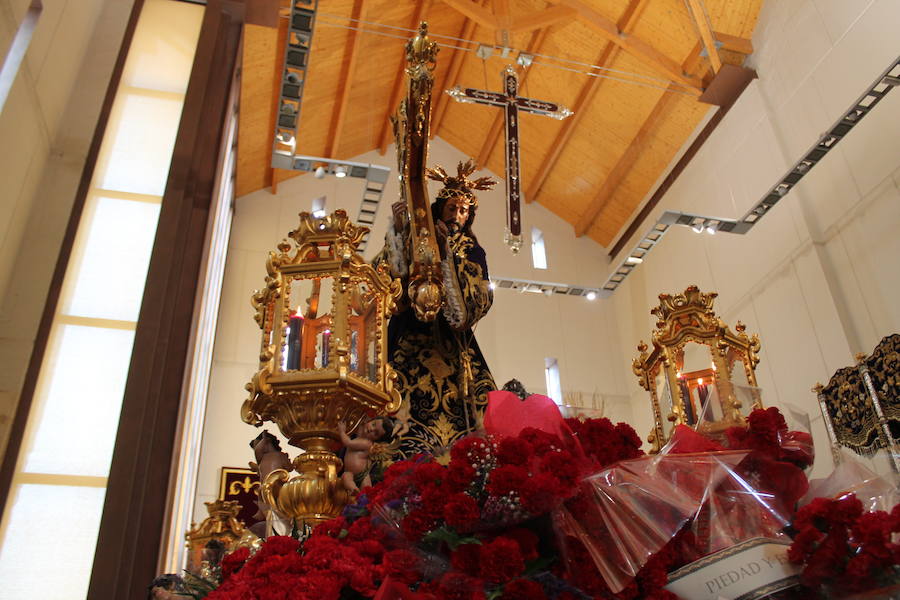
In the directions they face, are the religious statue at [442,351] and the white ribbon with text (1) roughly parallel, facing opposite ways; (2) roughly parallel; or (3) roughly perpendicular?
roughly parallel

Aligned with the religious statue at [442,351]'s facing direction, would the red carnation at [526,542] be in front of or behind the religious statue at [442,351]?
in front

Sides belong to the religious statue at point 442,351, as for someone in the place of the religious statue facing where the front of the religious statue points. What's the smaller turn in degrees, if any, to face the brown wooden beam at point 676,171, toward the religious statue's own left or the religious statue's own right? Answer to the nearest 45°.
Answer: approximately 135° to the religious statue's own left

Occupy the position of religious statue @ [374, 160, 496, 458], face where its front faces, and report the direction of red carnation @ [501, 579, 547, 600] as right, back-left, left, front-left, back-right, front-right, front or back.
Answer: front

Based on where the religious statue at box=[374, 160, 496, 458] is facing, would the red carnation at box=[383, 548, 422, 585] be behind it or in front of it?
in front

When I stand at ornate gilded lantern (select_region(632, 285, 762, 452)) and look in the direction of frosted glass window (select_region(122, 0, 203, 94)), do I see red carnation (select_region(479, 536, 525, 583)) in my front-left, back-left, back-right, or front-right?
front-left

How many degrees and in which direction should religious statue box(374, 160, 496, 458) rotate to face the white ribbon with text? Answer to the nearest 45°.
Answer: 0° — it already faces it

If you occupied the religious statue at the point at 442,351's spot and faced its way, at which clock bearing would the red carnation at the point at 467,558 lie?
The red carnation is roughly at 12 o'clock from the religious statue.

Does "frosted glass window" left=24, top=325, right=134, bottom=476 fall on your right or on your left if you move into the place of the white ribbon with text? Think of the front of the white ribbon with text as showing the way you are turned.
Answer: on your right

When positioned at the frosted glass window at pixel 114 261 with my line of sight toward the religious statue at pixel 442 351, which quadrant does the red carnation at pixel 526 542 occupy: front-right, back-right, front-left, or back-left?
front-right

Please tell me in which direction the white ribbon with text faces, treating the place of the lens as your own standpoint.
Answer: facing the viewer

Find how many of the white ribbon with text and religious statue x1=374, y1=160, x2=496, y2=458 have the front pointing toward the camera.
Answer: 2

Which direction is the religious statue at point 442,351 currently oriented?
toward the camera

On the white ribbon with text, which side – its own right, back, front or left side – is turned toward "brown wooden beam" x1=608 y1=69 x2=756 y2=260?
back

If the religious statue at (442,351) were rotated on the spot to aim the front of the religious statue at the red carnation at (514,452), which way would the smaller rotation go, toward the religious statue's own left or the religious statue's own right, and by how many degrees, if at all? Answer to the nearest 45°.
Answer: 0° — it already faces it
